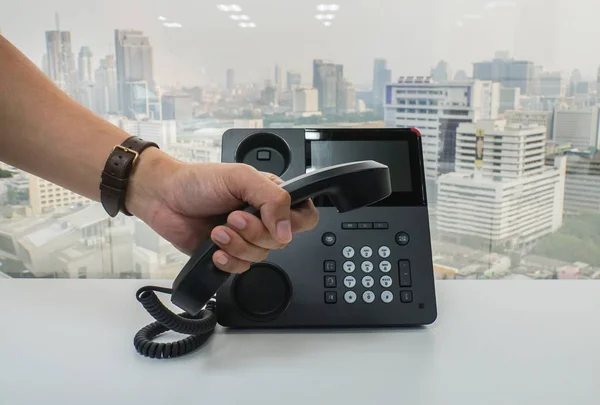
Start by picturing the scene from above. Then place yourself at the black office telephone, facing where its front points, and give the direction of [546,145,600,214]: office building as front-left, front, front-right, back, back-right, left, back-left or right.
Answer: back-left

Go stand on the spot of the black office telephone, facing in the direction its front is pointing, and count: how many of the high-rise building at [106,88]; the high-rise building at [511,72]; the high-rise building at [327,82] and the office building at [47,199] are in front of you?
0

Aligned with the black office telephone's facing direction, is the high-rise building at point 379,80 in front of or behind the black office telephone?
behind

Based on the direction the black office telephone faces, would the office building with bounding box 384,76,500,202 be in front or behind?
behind

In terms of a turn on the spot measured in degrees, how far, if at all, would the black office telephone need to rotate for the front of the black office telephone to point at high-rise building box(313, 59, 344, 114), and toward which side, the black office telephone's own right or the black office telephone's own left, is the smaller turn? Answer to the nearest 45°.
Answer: approximately 180°

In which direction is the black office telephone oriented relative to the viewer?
toward the camera

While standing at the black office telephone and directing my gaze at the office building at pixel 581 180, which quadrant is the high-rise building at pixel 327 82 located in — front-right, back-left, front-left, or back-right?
front-left

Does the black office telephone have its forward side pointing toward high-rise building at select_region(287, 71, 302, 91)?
no

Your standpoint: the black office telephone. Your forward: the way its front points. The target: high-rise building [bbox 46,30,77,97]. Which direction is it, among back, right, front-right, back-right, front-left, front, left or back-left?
back-right

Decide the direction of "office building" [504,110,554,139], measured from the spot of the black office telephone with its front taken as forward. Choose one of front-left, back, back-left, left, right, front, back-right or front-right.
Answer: back-left

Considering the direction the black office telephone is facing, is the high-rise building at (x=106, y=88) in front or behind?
behind

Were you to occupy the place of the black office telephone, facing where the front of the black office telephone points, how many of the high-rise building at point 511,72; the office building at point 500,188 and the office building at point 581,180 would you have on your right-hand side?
0

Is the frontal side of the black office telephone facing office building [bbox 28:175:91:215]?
no

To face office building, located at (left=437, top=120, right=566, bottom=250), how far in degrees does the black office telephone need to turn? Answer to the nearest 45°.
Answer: approximately 135° to its left

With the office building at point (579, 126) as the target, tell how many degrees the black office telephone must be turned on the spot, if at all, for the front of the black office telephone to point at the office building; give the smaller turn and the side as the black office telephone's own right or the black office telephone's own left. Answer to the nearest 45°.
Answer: approximately 135° to the black office telephone's own left

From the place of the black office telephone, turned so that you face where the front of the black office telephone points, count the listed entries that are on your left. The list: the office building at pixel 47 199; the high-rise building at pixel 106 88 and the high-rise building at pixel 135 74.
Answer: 0
